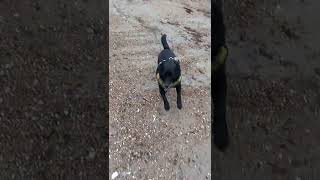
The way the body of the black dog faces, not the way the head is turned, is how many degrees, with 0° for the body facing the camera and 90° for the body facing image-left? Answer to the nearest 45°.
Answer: approximately 0°
